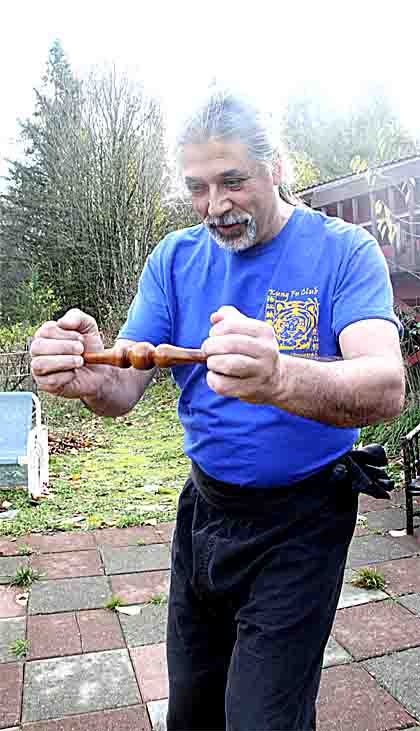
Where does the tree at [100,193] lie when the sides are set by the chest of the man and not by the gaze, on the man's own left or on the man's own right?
on the man's own right

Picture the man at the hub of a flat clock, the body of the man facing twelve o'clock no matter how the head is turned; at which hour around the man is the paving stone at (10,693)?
The paving stone is roughly at 3 o'clock from the man.

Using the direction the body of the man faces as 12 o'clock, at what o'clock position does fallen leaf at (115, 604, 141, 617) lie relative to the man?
The fallen leaf is roughly at 4 o'clock from the man.

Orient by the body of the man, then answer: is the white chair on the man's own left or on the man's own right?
on the man's own right

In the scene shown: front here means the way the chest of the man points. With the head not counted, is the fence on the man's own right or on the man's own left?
on the man's own right

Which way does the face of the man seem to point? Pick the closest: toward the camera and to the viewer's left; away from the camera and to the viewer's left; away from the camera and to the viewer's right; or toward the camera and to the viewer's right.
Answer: toward the camera and to the viewer's left

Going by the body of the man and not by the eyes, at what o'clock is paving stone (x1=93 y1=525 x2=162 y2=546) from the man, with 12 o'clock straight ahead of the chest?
The paving stone is roughly at 4 o'clock from the man.

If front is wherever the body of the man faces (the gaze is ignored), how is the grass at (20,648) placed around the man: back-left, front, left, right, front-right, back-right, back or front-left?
right

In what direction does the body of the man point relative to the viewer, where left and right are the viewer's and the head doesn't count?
facing the viewer and to the left of the viewer

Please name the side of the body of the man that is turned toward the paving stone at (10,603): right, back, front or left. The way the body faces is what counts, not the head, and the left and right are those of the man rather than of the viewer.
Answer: right

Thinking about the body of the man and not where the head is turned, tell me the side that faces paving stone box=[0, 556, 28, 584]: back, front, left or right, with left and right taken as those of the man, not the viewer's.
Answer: right

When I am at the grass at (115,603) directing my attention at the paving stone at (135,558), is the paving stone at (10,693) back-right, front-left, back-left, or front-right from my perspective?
back-left

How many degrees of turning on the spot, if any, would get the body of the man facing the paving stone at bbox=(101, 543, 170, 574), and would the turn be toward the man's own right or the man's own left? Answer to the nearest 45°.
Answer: approximately 135° to the man's own right
